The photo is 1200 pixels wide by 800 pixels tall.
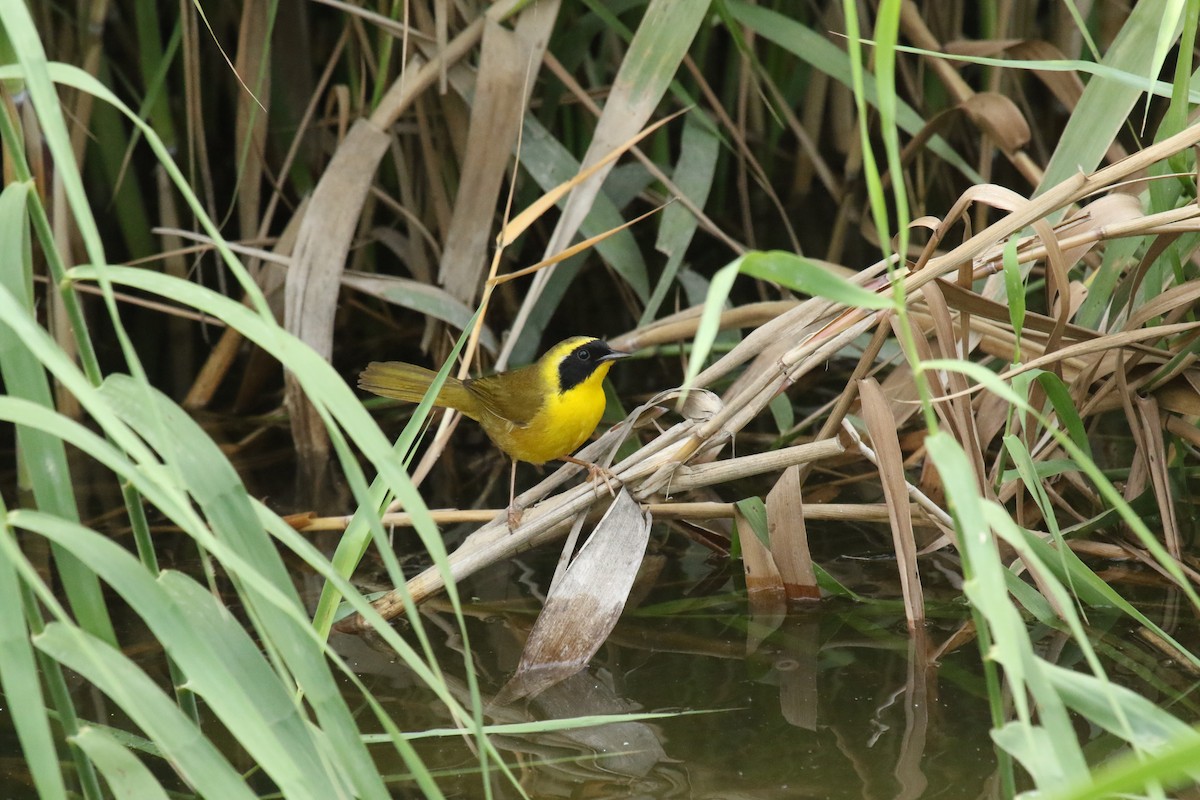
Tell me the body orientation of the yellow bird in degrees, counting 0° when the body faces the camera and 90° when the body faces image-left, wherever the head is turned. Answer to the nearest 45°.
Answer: approximately 270°

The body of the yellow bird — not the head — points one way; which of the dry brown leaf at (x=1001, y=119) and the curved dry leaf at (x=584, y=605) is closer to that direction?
the dry brown leaf

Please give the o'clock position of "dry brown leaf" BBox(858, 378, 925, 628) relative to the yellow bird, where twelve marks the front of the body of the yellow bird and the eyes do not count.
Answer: The dry brown leaf is roughly at 12 o'clock from the yellow bird.

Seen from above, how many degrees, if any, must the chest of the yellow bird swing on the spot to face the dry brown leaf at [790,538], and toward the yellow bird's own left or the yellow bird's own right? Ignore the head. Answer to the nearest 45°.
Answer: approximately 45° to the yellow bird's own right

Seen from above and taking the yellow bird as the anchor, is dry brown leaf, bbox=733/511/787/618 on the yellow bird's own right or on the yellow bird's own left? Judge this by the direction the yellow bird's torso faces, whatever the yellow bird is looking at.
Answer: on the yellow bird's own right
